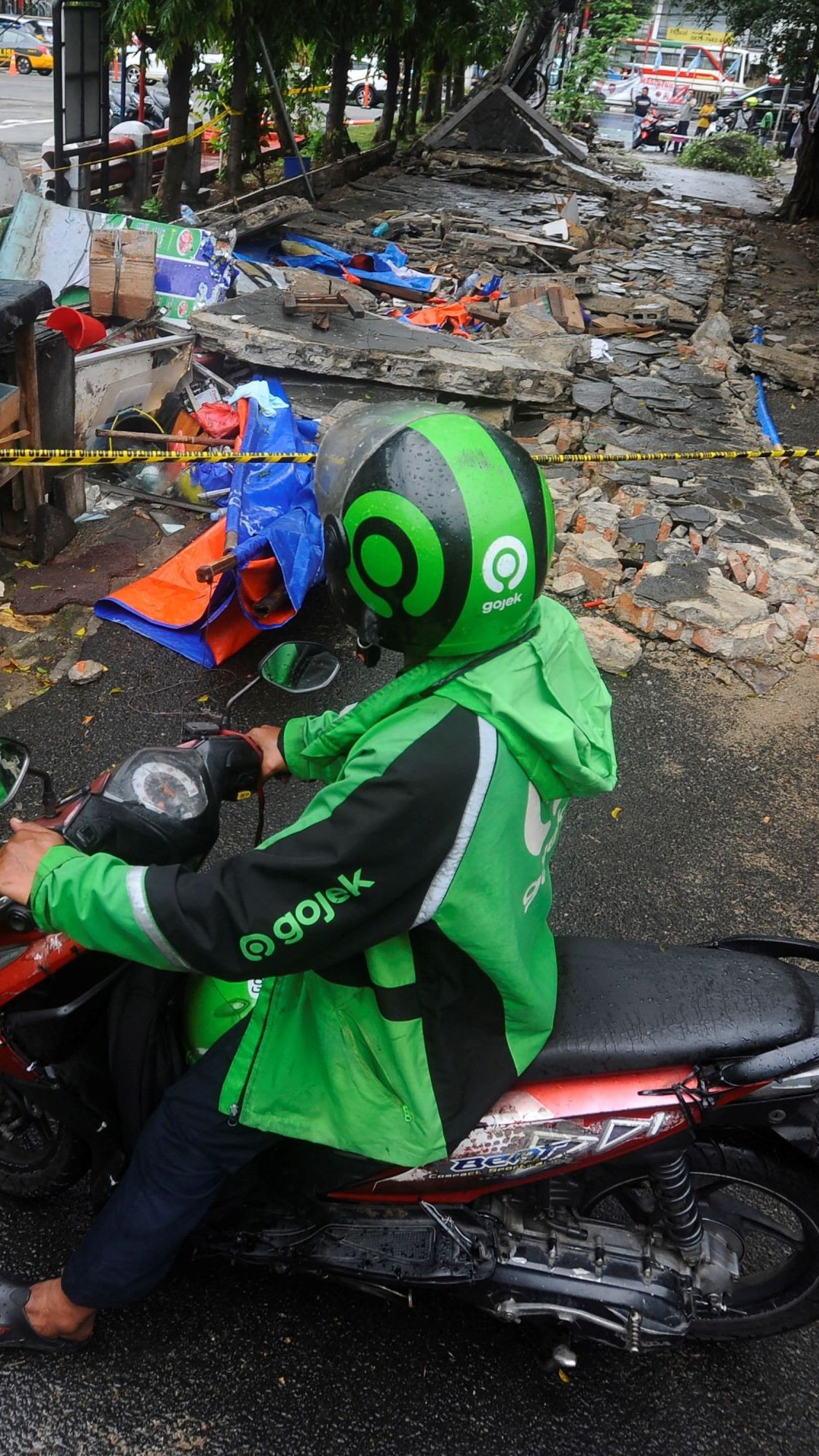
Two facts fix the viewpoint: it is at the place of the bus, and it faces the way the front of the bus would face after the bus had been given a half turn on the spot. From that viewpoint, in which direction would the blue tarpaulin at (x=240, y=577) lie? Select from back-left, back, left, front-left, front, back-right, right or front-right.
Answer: left

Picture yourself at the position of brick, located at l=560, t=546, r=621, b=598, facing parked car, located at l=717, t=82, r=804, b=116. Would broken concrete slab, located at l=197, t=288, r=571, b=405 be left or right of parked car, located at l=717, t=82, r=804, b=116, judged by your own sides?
left

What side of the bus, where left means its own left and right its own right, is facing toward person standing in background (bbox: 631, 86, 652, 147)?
right

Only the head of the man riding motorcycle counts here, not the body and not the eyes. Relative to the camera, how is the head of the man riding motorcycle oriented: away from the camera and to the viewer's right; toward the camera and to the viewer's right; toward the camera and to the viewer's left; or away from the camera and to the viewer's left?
away from the camera and to the viewer's left

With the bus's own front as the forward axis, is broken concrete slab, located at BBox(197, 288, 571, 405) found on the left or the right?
on its right

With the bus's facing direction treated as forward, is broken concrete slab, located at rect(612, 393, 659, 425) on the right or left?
on its right

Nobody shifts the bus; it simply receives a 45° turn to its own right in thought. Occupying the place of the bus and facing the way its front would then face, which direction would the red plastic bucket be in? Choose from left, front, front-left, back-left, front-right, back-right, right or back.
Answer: front-right

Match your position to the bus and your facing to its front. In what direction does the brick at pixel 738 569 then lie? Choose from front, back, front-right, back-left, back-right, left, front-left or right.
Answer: right

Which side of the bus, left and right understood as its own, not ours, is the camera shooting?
right
